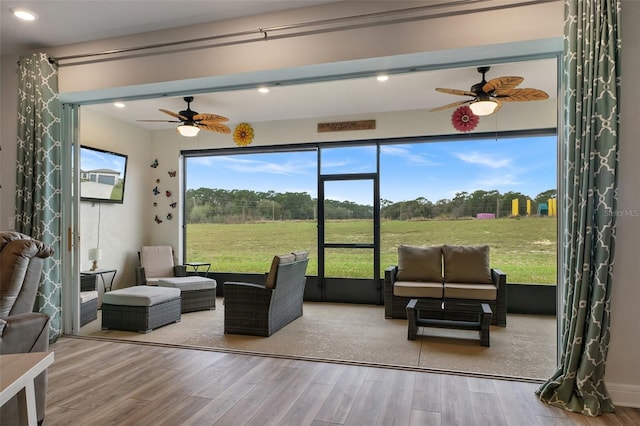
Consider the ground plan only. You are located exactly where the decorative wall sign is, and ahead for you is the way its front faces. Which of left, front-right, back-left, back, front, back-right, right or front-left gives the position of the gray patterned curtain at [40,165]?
front-right

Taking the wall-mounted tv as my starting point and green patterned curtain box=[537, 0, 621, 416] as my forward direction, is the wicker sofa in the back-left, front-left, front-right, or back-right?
front-left

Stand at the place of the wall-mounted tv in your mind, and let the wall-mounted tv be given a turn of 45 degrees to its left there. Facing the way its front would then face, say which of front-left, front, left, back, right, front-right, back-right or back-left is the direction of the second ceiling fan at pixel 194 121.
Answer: front-right

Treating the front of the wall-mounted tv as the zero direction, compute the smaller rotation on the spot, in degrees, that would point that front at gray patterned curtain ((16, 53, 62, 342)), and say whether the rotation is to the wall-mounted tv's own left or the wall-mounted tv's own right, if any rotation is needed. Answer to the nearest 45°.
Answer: approximately 45° to the wall-mounted tv's own right

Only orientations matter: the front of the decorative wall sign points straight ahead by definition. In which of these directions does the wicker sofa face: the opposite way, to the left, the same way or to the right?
the same way

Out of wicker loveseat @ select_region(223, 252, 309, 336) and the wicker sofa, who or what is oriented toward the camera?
the wicker sofa

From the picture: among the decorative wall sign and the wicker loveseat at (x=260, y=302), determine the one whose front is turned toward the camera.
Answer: the decorative wall sign

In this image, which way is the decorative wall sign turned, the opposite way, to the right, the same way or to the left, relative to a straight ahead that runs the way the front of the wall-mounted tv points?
to the right

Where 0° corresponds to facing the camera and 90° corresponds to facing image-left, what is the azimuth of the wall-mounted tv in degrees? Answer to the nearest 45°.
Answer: approximately 315°

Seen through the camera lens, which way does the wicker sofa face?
facing the viewer

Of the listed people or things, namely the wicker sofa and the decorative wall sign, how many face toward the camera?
2

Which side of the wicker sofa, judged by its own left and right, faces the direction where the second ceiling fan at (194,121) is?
right

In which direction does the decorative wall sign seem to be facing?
toward the camera

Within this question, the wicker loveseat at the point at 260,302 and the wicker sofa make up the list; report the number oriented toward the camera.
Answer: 1

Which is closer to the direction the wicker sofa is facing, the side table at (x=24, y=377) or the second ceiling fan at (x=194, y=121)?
the side table

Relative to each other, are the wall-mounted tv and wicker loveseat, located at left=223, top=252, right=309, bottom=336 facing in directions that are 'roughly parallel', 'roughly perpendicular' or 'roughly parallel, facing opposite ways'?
roughly parallel, facing opposite ways
